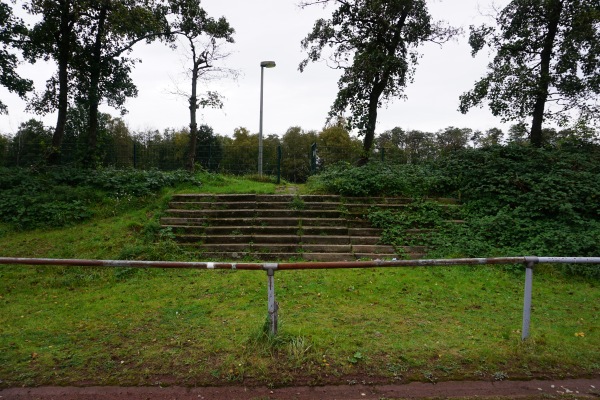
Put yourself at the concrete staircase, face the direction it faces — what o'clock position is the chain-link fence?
The chain-link fence is roughly at 5 o'clock from the concrete staircase.

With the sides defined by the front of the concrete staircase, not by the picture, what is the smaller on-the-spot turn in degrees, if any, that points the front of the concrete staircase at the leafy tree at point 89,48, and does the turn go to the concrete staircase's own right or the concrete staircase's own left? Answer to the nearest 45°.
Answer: approximately 135° to the concrete staircase's own right

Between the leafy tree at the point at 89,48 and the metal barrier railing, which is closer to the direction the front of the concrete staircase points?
the metal barrier railing

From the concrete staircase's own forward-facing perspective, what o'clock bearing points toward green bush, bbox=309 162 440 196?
The green bush is roughly at 8 o'clock from the concrete staircase.

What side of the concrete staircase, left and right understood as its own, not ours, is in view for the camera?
front

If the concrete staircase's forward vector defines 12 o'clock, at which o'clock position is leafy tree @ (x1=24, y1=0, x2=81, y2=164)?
The leafy tree is roughly at 4 o'clock from the concrete staircase.

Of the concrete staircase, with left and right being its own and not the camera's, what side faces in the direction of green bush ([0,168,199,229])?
right

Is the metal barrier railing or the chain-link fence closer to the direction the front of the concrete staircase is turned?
the metal barrier railing

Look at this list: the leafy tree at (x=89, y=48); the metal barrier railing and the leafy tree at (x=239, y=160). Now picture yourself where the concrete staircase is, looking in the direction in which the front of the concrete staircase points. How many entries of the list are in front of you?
1

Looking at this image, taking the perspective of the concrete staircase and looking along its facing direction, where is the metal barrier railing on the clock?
The metal barrier railing is roughly at 12 o'clock from the concrete staircase.
